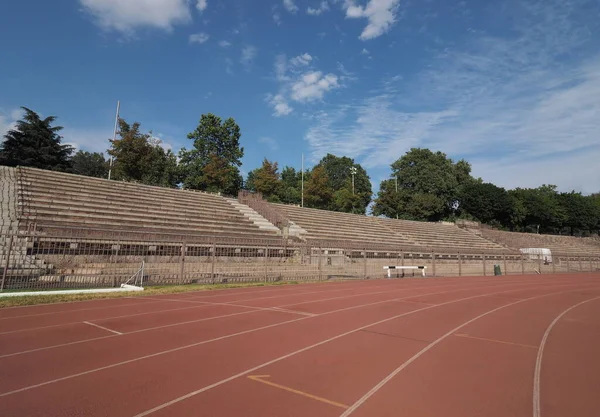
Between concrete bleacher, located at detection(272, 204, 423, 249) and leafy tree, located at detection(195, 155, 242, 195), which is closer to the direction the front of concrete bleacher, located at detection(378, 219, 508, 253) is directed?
the concrete bleacher

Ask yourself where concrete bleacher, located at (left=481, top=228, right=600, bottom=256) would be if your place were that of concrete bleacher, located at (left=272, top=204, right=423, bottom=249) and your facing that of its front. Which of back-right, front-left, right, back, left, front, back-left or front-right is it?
left

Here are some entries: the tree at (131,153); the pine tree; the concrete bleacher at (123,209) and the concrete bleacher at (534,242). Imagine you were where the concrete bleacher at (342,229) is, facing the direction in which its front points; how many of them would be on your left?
1

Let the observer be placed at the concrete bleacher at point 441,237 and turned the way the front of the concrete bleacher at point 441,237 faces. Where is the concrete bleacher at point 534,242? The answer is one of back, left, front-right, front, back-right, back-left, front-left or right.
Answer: left

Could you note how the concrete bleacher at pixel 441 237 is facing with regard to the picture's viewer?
facing the viewer and to the right of the viewer

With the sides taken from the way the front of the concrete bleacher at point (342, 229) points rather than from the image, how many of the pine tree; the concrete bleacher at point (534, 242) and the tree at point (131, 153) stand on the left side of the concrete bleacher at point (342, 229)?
1

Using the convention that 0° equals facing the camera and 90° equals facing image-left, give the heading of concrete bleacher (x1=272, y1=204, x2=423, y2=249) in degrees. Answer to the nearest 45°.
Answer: approximately 315°

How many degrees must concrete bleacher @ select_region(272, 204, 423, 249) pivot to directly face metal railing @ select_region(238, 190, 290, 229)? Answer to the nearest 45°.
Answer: approximately 90° to its right

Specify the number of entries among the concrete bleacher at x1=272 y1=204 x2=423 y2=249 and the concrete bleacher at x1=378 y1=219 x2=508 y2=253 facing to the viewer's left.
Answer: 0

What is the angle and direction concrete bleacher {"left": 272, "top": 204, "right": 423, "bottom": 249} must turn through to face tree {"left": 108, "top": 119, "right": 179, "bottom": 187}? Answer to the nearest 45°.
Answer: approximately 135° to its right

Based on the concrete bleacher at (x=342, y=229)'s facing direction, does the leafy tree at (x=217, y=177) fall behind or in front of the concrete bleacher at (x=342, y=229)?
behind
